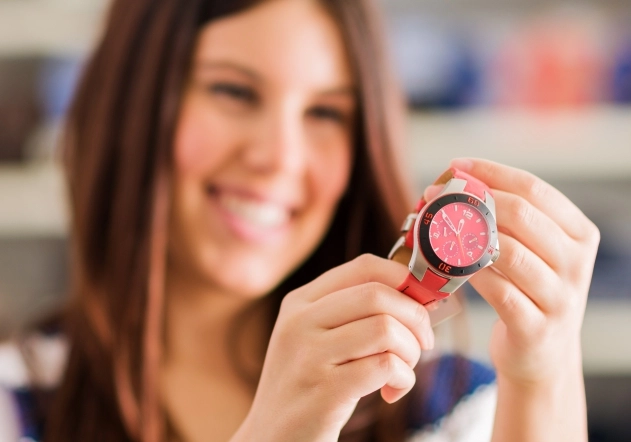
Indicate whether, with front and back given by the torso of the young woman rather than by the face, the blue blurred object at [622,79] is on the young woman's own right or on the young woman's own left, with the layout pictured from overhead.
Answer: on the young woman's own left

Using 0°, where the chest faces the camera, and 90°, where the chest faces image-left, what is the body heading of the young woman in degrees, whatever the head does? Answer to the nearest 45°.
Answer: approximately 0°
